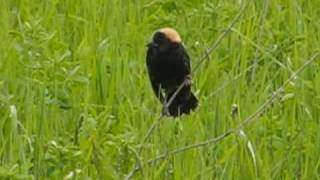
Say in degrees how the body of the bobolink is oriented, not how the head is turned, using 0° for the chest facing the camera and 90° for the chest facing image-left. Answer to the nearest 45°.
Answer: approximately 45°
